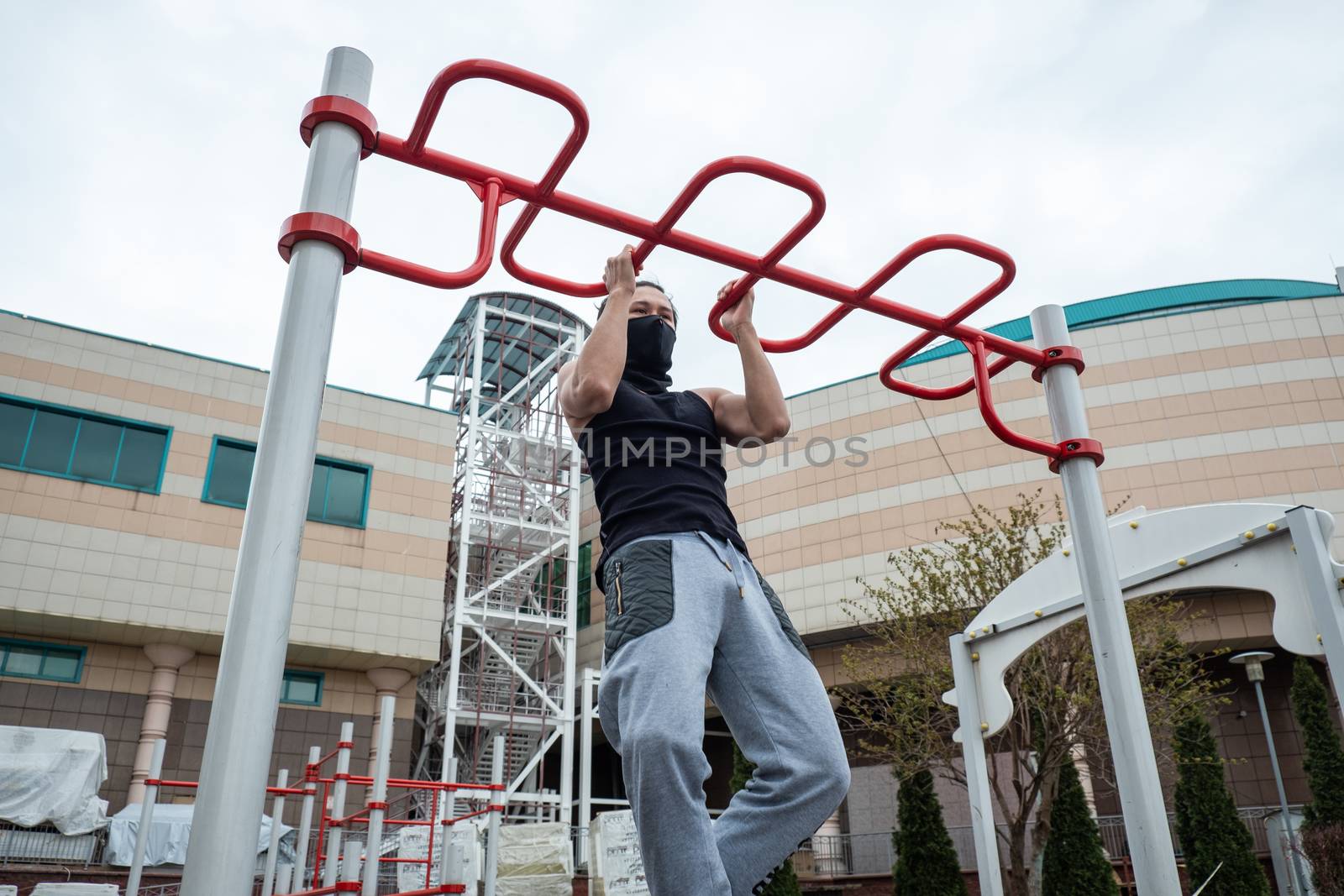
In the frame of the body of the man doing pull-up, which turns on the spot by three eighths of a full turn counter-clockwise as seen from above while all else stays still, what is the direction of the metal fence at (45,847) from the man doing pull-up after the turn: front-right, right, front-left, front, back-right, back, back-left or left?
front-left

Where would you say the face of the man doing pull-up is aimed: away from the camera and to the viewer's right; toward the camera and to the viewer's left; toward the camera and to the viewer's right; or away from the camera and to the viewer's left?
toward the camera and to the viewer's right

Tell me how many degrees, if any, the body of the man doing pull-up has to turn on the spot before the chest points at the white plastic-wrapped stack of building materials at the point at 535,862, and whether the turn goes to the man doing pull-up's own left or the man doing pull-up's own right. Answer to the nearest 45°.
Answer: approximately 135° to the man doing pull-up's own left

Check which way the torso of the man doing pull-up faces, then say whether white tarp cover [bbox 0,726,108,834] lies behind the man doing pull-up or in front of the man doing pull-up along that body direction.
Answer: behind

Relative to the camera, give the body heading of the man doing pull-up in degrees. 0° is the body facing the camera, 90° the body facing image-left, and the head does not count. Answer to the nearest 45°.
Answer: approximately 315°

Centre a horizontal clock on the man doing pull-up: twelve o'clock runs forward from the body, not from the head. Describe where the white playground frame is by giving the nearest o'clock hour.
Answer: The white playground frame is roughly at 9 o'clock from the man doing pull-up.

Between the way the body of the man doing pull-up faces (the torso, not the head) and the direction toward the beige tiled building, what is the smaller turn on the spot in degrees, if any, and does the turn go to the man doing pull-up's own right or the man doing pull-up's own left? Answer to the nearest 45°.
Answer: approximately 180°

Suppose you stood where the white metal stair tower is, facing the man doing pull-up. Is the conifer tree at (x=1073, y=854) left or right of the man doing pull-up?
left

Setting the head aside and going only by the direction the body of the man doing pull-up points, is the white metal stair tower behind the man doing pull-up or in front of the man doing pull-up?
behind
